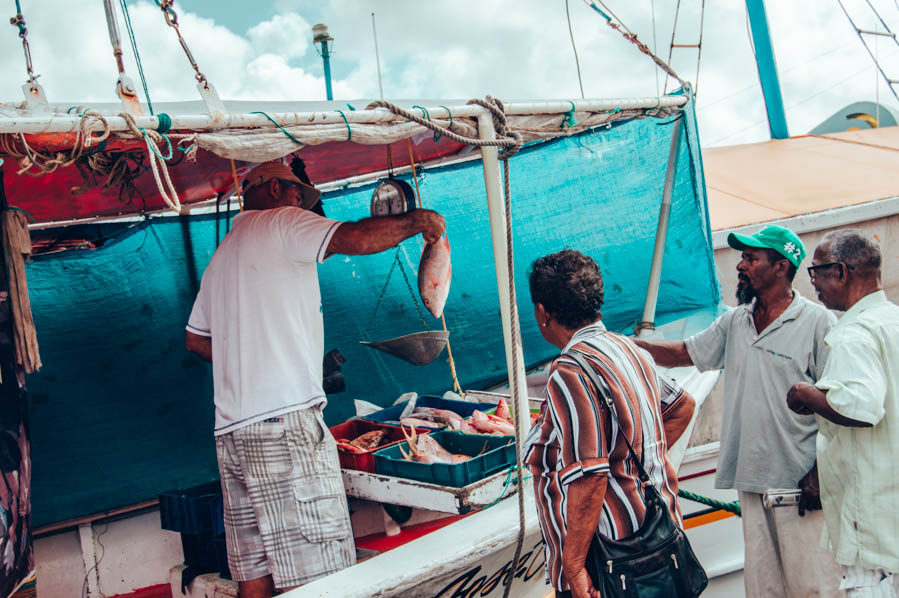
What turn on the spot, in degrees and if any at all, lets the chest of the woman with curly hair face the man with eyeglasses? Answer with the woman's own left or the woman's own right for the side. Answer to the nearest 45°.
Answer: approximately 90° to the woman's own right

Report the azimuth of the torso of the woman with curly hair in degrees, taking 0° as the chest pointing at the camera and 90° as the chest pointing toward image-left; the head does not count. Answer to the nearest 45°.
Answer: approximately 135°

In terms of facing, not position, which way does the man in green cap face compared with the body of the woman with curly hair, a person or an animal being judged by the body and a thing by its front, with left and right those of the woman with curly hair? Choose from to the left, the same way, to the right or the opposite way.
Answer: to the left

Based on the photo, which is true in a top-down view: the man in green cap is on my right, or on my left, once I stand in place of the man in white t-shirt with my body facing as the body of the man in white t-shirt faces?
on my right

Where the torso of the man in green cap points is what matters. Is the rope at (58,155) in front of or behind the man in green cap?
in front

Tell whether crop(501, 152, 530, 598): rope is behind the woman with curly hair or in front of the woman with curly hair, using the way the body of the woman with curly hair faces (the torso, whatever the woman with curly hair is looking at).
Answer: in front

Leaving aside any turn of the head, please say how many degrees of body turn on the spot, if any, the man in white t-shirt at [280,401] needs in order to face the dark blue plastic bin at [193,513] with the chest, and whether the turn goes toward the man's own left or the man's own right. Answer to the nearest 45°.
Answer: approximately 90° to the man's own left

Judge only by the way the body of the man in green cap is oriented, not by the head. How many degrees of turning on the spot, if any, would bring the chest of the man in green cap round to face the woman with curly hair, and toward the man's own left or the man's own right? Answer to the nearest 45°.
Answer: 0° — they already face them

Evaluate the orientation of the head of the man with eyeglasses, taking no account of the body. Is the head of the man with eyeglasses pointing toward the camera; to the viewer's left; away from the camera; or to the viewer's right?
to the viewer's left

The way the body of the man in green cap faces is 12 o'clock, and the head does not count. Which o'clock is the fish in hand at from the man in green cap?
The fish in hand is roughly at 1 o'clock from the man in green cap.

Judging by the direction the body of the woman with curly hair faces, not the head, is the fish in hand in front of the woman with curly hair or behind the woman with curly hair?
in front

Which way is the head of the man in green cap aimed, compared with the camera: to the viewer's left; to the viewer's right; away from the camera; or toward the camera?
to the viewer's left

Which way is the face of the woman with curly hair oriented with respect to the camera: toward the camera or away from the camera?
away from the camera

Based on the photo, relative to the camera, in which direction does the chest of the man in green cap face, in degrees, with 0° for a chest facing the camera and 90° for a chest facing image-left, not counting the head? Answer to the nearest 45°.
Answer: approximately 45°

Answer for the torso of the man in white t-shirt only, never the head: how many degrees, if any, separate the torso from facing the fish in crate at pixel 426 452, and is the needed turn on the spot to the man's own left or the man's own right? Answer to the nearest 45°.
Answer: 0° — they already face it
